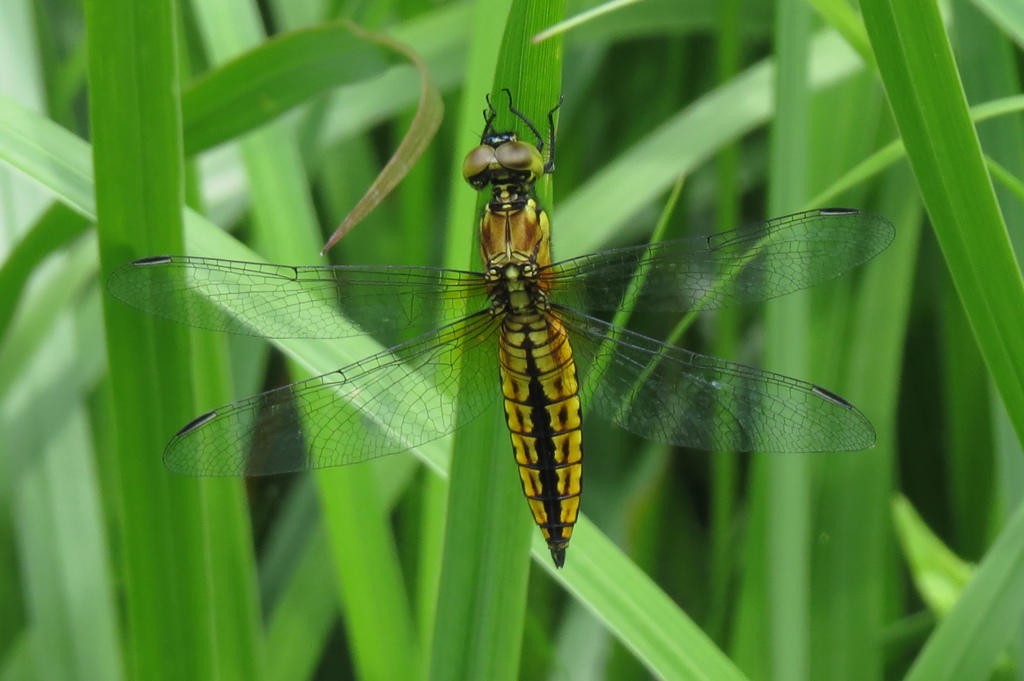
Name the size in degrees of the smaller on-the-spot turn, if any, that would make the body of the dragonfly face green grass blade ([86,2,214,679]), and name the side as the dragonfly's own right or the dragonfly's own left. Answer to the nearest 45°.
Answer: approximately 135° to the dragonfly's own left

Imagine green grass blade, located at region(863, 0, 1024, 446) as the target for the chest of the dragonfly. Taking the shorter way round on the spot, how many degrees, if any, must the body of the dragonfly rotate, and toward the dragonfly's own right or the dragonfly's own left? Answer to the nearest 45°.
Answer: approximately 135° to the dragonfly's own right

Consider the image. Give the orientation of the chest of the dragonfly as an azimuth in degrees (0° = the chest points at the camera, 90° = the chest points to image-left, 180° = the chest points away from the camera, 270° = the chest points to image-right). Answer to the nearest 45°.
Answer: approximately 180°
